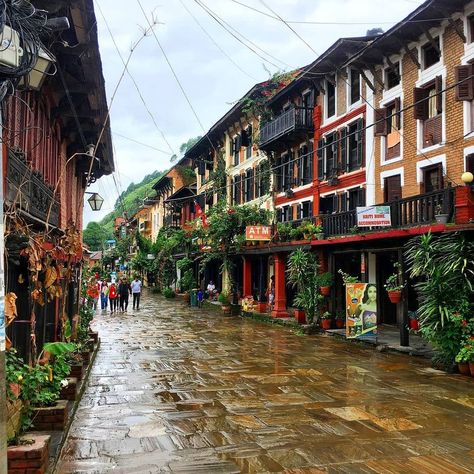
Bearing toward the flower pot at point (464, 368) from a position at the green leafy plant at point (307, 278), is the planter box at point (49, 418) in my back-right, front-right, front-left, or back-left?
front-right

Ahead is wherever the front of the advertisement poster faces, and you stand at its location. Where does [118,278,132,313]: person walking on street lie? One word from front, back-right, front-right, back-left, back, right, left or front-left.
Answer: back-right

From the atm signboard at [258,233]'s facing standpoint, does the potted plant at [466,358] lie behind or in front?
in front

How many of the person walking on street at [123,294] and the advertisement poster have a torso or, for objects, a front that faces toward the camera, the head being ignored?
2

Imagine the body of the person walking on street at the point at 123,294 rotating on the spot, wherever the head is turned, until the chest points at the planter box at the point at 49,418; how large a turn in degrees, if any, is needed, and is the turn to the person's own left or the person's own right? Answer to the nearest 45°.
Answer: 0° — they already face it

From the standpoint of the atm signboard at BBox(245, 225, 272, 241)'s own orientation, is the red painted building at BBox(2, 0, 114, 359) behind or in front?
in front

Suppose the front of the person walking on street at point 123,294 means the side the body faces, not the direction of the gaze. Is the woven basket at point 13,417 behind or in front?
in front

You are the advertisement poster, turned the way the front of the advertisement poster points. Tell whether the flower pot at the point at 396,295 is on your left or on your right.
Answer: on your left

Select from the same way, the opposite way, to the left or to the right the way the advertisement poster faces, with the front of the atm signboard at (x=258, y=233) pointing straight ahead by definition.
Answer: the same way

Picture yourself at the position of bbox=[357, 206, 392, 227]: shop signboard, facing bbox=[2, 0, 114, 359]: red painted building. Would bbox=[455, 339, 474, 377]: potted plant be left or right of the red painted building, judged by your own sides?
left

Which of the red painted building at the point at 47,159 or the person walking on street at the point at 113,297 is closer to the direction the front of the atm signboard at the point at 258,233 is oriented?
the red painted building

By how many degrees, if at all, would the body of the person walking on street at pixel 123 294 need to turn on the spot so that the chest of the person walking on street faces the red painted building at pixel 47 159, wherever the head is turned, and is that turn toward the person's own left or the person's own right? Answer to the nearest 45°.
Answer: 0° — they already face it

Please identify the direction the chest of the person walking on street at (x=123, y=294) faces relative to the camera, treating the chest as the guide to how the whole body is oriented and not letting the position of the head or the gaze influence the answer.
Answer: toward the camera

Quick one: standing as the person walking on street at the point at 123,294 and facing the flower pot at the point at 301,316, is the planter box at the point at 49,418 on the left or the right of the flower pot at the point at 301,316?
right

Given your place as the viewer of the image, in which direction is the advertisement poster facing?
facing the viewer
